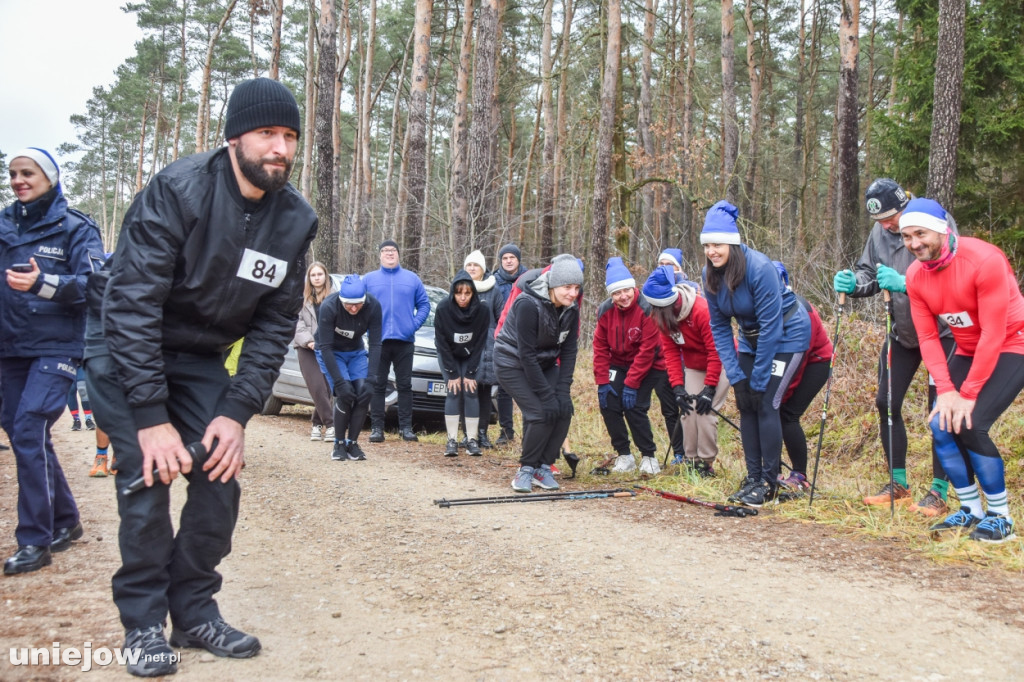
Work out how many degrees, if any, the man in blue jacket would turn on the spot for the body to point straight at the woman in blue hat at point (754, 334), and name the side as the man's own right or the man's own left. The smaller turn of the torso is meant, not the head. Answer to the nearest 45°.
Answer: approximately 45° to the man's own left

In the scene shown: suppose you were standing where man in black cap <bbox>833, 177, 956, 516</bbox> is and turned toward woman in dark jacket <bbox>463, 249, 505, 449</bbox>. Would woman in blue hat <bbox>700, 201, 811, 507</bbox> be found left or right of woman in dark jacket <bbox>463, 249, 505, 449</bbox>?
left

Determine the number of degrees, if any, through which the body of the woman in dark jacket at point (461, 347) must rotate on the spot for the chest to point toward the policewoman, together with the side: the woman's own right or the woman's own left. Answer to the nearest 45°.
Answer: approximately 45° to the woman's own right

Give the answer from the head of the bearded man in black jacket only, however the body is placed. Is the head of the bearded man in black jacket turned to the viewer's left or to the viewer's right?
to the viewer's right

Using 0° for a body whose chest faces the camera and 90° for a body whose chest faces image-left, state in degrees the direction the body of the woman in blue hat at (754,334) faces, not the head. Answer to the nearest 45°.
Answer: approximately 45°

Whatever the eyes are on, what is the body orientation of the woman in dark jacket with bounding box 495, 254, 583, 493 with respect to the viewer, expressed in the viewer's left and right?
facing the viewer and to the right of the viewer

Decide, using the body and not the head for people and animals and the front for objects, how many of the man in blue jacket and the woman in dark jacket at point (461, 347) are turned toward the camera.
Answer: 2

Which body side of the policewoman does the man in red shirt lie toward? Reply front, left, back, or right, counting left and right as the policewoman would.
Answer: left
